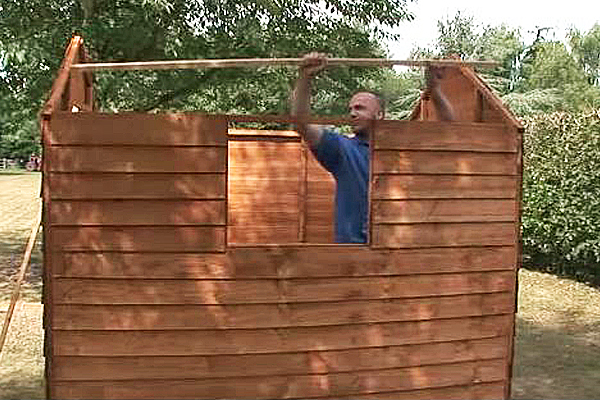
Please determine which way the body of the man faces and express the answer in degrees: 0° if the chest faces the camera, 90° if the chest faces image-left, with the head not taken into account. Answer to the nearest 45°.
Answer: approximately 0°
